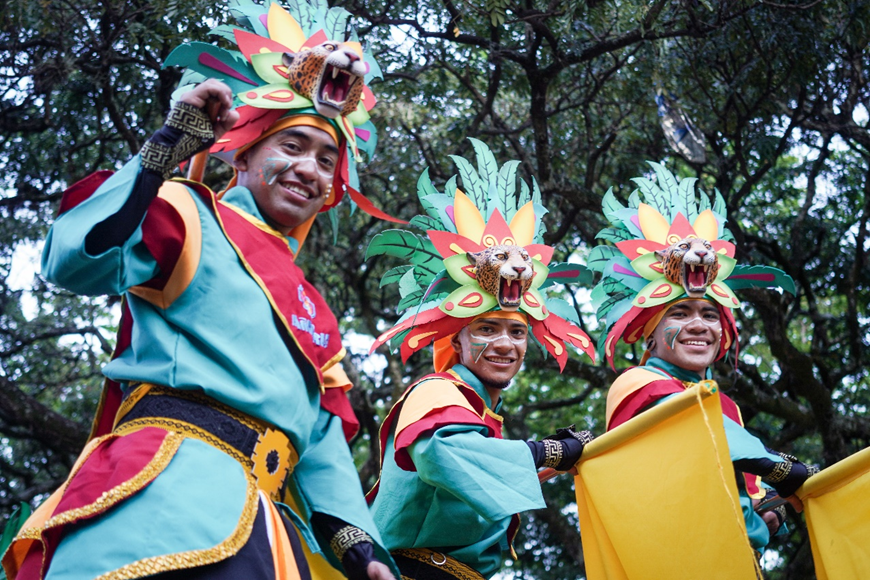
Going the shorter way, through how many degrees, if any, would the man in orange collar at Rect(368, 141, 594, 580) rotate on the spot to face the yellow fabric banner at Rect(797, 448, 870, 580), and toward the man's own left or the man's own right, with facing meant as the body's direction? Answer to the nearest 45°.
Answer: approximately 45° to the man's own left

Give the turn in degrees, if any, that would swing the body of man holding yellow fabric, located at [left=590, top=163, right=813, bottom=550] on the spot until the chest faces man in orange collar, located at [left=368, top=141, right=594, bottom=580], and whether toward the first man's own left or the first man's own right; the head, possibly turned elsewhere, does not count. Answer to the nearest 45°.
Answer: approximately 90° to the first man's own right

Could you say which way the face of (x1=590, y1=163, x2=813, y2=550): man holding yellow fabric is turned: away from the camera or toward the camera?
toward the camera

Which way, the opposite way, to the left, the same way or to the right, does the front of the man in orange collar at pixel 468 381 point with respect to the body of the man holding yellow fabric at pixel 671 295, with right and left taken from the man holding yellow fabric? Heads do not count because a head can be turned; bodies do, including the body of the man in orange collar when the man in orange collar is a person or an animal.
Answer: the same way

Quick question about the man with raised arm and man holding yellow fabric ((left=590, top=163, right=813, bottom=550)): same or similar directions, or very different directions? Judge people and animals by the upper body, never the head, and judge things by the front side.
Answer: same or similar directions

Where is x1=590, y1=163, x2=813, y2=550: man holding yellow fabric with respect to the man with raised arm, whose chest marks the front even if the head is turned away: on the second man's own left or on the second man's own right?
on the second man's own left

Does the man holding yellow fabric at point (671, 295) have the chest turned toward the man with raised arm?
no

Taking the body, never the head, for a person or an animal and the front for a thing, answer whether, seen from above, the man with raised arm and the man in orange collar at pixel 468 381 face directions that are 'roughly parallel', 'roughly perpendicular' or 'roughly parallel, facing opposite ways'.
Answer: roughly parallel

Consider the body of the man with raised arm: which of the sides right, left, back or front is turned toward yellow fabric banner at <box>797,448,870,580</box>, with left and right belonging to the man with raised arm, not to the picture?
left

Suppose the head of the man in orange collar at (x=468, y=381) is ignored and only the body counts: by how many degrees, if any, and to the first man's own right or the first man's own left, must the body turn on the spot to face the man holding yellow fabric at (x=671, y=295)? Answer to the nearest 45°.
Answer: approximately 90° to the first man's own left

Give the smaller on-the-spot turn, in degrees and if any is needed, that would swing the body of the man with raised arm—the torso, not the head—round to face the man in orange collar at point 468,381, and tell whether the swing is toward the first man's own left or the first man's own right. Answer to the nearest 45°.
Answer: approximately 90° to the first man's own left

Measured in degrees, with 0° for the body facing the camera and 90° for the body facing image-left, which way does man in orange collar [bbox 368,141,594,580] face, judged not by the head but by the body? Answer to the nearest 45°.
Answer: approximately 315°

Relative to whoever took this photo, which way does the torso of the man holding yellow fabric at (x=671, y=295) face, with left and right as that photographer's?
facing the viewer and to the right of the viewer
